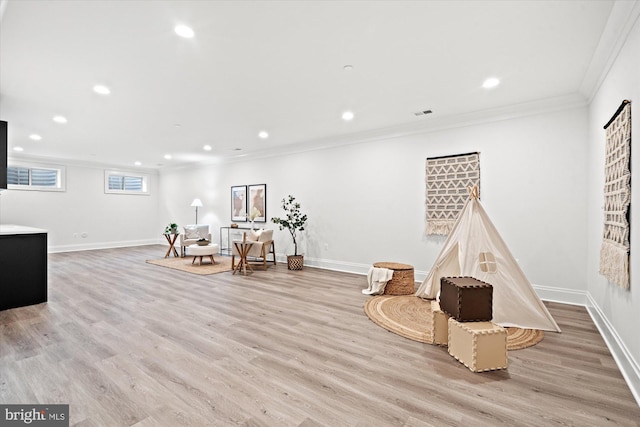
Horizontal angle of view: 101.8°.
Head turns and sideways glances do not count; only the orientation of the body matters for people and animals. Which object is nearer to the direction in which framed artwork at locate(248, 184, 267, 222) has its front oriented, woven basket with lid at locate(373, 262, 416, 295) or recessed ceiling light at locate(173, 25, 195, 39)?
the recessed ceiling light

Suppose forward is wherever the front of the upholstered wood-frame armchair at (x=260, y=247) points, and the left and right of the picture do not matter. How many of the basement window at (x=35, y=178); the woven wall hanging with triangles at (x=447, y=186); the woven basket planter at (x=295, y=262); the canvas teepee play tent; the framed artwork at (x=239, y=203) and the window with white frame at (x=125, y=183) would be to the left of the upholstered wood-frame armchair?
3

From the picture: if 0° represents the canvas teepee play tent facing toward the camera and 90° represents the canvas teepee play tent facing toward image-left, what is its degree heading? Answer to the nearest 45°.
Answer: approximately 45°

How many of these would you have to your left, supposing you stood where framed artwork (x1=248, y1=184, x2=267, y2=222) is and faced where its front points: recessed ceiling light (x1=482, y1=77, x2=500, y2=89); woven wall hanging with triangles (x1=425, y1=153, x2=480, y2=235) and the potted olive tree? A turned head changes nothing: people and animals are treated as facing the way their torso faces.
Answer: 3

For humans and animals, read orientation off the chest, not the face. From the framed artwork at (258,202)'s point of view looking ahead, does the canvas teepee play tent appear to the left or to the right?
on its left

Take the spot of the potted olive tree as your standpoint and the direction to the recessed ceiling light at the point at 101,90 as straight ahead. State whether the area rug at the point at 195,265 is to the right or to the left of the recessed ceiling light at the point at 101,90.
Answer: right

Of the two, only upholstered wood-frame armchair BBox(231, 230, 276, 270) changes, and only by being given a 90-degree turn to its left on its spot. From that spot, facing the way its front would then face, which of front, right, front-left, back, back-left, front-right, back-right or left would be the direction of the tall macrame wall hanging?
front
